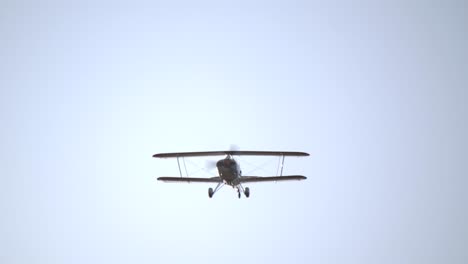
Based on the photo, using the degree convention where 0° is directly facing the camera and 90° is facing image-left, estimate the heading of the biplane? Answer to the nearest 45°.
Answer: approximately 0°
